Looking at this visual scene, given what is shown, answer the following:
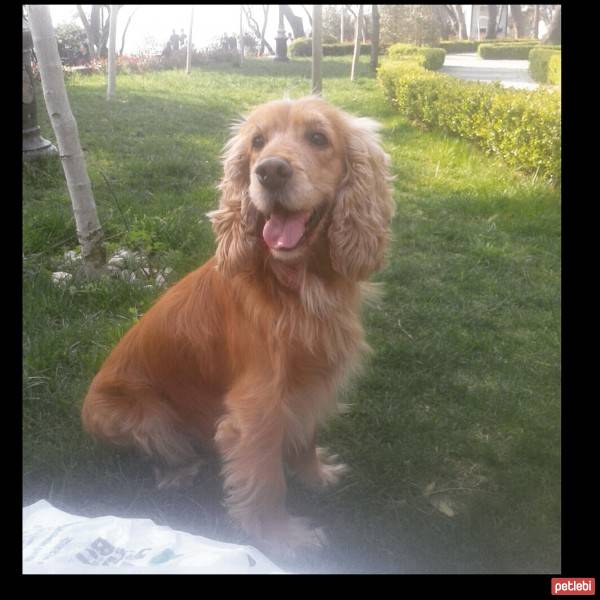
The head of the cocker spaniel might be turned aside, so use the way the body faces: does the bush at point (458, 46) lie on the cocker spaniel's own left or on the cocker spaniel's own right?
on the cocker spaniel's own left

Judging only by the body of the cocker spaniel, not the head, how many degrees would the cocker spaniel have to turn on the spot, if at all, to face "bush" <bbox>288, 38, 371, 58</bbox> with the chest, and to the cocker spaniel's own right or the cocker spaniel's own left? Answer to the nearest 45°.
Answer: approximately 135° to the cocker spaniel's own left

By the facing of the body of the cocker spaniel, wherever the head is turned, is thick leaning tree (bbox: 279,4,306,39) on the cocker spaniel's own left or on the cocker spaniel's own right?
on the cocker spaniel's own left

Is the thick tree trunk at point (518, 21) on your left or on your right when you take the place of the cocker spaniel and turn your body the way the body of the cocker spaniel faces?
on your left

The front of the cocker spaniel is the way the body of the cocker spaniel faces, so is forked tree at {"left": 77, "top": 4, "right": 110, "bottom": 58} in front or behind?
behind

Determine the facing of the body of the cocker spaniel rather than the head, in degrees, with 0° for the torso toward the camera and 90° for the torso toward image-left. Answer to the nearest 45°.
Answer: approximately 315°
